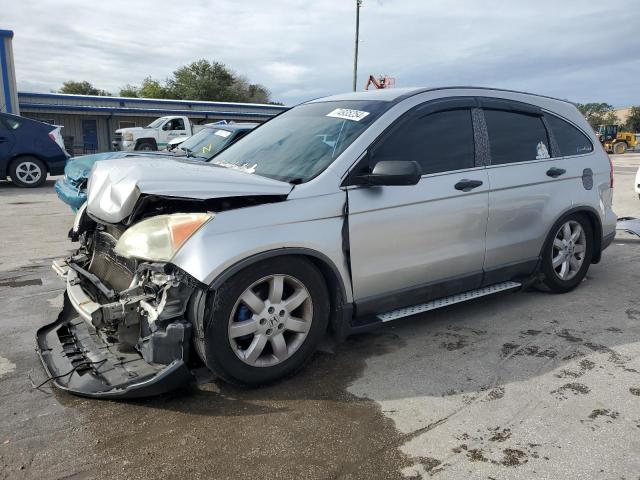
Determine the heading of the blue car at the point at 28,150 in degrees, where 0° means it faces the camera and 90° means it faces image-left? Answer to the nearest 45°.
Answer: approximately 90°

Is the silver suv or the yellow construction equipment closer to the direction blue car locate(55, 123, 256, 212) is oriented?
the silver suv

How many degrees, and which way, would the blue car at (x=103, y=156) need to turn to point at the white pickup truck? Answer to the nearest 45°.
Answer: approximately 135° to its right

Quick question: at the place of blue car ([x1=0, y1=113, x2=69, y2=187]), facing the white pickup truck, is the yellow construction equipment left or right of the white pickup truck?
right

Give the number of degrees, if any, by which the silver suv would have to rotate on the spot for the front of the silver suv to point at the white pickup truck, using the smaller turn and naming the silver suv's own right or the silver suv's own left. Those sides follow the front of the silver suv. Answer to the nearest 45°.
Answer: approximately 135° to the silver suv's own right

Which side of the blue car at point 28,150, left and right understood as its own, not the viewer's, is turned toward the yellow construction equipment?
back

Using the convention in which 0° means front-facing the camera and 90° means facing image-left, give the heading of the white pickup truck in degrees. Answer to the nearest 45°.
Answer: approximately 45°
